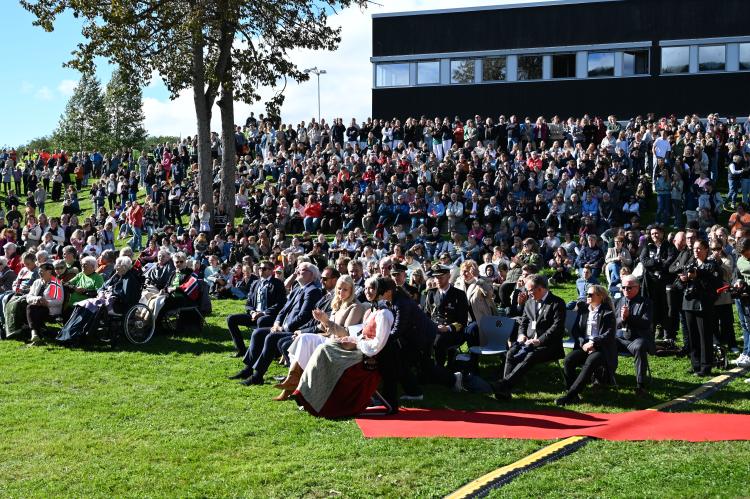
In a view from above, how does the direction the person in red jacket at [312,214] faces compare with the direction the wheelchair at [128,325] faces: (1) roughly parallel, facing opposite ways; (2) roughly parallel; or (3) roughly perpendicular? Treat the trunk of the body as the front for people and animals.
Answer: roughly parallel

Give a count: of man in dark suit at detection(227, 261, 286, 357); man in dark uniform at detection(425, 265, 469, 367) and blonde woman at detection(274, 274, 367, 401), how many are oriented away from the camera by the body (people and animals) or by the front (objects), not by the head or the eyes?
0

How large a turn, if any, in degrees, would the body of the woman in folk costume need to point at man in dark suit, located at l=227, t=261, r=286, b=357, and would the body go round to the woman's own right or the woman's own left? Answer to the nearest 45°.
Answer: approximately 90° to the woman's own right

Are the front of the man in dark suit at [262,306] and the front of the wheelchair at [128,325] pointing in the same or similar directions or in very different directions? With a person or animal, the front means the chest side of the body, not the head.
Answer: same or similar directions

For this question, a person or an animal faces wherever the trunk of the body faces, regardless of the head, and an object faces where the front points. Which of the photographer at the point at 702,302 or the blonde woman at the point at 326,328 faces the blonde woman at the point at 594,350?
the photographer

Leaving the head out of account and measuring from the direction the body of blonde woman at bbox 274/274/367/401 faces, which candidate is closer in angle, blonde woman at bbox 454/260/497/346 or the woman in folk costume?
the woman in folk costume

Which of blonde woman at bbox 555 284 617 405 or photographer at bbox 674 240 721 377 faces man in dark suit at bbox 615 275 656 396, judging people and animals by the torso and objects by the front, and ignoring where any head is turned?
the photographer

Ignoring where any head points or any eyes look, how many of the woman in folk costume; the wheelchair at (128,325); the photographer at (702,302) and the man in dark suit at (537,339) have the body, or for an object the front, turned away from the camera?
0

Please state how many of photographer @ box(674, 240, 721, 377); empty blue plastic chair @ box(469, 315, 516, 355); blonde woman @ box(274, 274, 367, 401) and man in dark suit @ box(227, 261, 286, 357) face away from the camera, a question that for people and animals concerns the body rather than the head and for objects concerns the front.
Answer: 0
